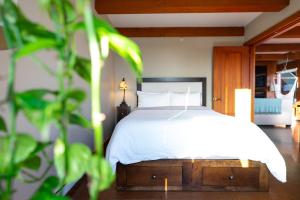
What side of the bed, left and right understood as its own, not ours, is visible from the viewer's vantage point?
front

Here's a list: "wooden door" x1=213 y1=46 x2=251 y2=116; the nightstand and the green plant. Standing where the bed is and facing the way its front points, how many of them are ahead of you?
1

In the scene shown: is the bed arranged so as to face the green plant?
yes

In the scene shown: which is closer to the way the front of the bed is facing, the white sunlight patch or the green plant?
the green plant

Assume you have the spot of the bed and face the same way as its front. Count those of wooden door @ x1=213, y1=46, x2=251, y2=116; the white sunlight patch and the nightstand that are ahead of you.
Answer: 0

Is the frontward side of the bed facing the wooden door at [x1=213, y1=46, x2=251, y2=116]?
no

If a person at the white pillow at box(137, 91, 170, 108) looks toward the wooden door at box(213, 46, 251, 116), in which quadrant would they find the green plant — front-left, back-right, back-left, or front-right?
back-right

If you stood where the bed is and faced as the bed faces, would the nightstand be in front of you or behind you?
behind

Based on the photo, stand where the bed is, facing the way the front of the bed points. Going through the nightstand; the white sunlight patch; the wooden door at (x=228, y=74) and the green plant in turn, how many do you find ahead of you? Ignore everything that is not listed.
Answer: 1
